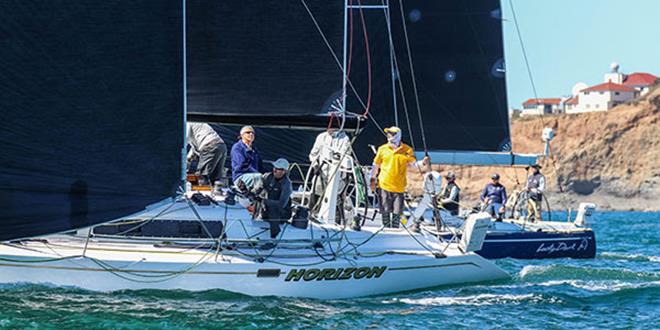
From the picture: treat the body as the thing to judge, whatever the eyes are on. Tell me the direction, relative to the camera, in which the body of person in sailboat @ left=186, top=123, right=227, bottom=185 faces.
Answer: to the viewer's left

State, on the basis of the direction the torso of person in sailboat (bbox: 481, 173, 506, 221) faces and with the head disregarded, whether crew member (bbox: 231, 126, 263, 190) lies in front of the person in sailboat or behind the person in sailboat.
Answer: in front

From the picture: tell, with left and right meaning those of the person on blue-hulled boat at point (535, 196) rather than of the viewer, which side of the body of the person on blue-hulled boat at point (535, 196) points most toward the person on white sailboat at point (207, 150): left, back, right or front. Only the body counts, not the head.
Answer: front

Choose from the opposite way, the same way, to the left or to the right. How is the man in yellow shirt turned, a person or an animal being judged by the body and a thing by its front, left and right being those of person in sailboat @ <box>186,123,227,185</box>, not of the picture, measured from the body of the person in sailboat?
to the left

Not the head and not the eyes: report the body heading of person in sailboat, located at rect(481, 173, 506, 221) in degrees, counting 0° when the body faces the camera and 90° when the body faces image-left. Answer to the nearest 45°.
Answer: approximately 45°

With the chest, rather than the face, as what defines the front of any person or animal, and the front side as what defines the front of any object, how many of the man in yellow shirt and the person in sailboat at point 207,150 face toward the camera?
1

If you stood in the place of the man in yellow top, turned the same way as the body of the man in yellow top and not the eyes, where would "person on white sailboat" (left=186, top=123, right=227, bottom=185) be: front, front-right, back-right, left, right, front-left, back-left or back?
right
